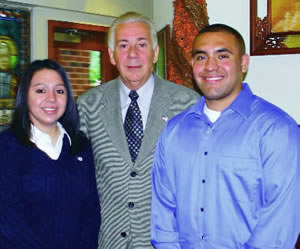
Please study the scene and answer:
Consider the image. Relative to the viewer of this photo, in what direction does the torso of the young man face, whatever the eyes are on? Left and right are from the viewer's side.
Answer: facing the viewer and to the left of the viewer

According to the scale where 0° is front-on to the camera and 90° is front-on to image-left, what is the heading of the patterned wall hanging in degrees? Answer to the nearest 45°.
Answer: approximately 45°

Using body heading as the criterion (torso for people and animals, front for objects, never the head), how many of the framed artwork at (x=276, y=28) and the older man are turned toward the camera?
2

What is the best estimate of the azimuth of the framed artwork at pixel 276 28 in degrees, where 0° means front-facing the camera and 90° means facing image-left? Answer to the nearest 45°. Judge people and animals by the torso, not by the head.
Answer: approximately 0°

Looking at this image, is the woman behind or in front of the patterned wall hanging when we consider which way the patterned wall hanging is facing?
in front

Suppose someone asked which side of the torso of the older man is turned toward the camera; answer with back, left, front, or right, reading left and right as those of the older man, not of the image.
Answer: front

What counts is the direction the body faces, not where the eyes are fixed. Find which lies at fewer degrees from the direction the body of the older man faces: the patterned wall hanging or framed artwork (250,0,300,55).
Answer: the framed artwork
